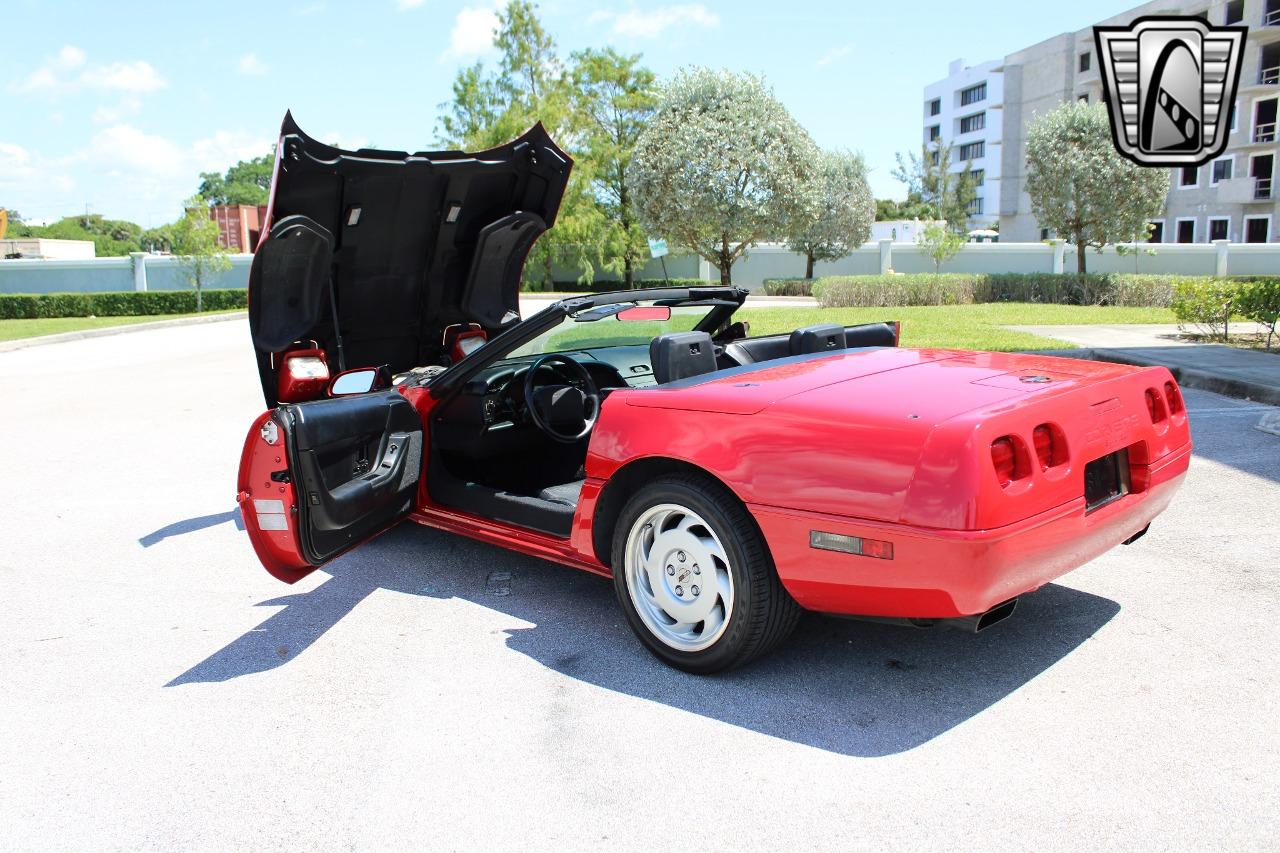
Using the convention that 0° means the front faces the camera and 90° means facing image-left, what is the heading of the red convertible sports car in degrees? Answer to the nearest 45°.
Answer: approximately 135°

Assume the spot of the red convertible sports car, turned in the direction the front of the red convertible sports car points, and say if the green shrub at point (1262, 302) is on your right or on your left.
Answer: on your right

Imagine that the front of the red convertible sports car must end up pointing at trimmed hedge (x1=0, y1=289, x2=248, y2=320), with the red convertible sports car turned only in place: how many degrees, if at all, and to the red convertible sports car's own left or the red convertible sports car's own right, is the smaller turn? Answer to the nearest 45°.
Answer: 0° — it already faces it

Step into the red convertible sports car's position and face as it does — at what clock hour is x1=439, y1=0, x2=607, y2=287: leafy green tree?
The leafy green tree is roughly at 1 o'clock from the red convertible sports car.

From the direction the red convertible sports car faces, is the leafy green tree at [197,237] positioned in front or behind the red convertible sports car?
in front

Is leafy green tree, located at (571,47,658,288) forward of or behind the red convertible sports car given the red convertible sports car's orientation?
forward

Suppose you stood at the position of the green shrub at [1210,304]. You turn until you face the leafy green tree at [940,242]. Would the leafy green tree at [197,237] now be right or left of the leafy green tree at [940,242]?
left

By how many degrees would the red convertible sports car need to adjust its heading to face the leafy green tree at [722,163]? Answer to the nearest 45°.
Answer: approximately 45° to its right

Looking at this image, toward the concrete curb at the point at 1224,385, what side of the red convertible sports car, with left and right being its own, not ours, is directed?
right

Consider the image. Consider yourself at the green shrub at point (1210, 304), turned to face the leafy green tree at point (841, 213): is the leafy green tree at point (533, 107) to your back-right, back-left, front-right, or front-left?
front-left

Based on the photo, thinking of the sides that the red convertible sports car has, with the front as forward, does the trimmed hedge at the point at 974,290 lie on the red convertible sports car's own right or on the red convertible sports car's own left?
on the red convertible sports car's own right
